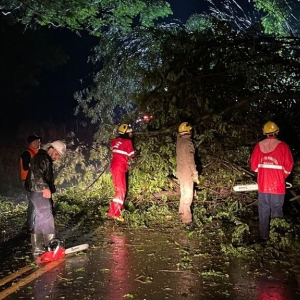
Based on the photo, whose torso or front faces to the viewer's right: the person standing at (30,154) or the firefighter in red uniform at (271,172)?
the person standing

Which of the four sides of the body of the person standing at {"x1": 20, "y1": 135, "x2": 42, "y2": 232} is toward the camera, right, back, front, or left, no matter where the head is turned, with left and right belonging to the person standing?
right

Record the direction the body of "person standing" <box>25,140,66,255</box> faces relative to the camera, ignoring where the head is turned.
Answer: to the viewer's right

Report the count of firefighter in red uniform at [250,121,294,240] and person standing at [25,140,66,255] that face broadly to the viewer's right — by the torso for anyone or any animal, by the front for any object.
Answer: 1

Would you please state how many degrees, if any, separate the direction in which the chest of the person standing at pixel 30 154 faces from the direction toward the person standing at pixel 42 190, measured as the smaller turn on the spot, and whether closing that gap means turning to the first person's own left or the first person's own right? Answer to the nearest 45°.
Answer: approximately 90° to the first person's own right
